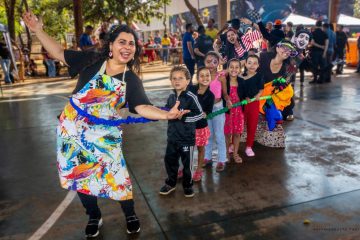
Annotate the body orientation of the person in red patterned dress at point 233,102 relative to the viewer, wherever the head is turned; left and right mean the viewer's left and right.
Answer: facing the viewer

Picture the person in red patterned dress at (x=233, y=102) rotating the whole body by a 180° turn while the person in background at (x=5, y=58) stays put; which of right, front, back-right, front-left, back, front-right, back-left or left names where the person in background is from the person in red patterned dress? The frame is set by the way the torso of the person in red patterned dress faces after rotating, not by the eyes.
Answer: front-left

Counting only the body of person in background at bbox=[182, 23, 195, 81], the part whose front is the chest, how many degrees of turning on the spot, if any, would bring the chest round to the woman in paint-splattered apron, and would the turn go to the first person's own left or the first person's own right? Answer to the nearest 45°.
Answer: approximately 90° to the first person's own right

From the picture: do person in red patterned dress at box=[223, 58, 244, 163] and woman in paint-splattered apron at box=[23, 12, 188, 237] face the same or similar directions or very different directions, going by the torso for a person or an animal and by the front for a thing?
same or similar directions

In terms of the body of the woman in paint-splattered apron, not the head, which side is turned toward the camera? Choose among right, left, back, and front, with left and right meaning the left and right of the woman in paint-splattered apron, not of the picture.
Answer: front

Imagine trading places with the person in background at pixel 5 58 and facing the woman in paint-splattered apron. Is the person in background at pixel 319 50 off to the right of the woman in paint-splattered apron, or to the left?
left
